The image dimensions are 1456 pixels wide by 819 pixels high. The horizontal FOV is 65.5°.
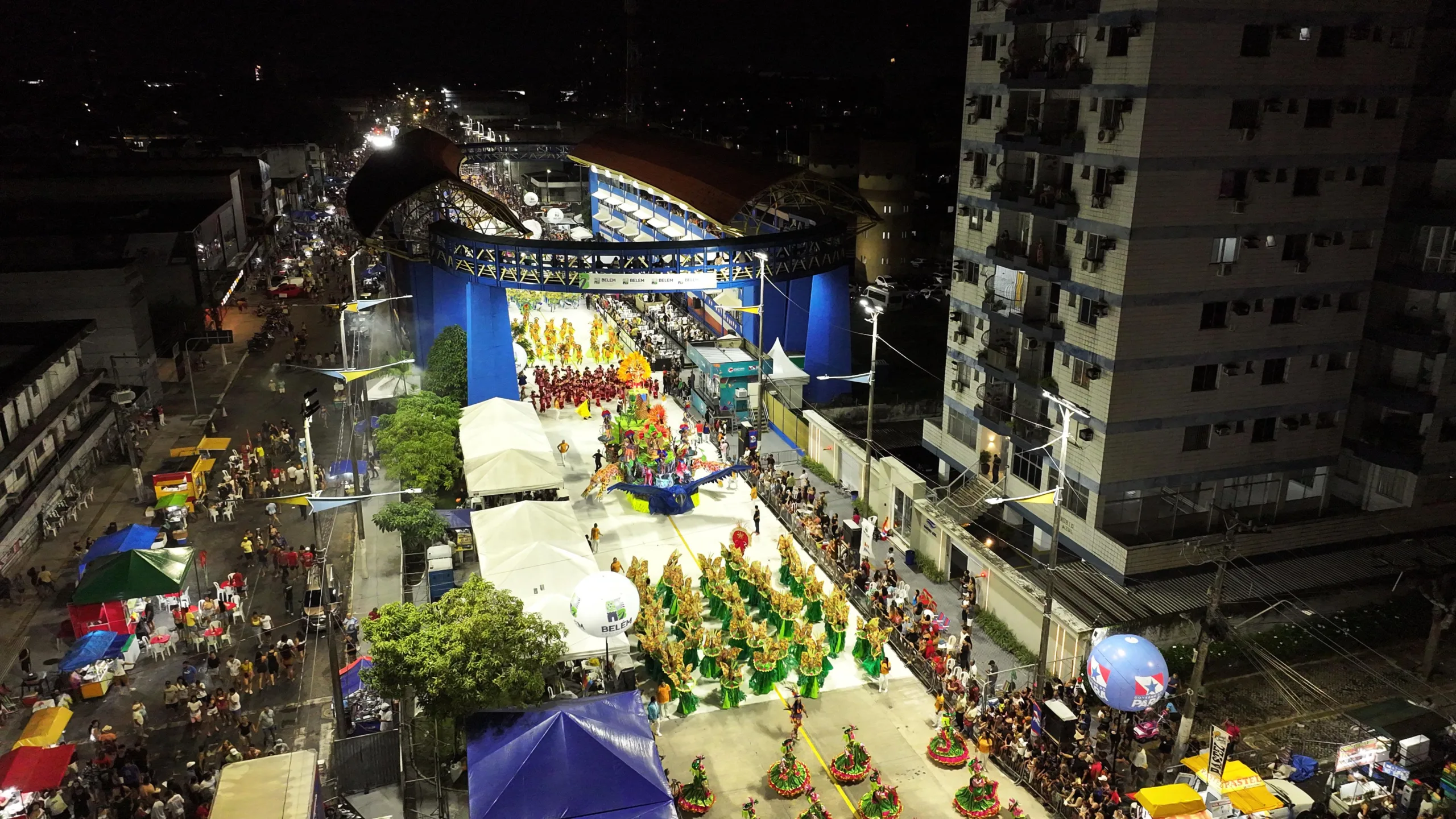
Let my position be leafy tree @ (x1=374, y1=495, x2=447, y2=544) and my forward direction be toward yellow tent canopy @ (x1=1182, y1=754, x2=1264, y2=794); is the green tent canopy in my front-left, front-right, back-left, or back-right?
back-right

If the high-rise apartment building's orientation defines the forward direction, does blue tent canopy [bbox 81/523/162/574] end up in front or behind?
in front

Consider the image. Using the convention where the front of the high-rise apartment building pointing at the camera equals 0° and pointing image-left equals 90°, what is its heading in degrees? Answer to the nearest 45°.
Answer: approximately 45°

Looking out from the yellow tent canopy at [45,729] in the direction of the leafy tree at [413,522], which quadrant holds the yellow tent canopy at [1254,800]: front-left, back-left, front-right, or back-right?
front-right

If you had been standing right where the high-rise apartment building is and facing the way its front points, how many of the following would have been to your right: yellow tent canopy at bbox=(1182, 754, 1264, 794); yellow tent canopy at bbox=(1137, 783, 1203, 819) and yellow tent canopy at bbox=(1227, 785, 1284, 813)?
0

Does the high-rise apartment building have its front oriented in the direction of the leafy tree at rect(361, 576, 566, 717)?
yes

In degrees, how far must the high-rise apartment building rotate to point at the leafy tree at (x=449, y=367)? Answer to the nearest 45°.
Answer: approximately 45° to its right

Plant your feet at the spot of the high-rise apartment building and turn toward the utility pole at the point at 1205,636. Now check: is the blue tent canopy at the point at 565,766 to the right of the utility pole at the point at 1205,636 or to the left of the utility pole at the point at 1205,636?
right

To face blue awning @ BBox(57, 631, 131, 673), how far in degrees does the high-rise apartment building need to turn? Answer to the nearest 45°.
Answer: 0° — it already faces it

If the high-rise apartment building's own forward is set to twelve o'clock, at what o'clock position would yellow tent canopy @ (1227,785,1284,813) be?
The yellow tent canopy is roughly at 10 o'clock from the high-rise apartment building.

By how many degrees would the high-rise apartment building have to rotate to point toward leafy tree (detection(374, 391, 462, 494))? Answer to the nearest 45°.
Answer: approximately 45° to its right

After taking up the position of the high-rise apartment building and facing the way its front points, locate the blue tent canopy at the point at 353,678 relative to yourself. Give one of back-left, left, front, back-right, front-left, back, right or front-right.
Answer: front

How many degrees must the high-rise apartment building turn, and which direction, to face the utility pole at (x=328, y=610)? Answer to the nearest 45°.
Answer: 0° — it already faces it

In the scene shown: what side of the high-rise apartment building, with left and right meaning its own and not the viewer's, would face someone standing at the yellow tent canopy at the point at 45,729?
front

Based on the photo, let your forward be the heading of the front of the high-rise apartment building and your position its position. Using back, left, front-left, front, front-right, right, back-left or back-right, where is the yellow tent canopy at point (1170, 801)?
front-left

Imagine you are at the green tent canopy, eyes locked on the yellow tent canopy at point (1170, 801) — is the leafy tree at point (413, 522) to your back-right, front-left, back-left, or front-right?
front-left
